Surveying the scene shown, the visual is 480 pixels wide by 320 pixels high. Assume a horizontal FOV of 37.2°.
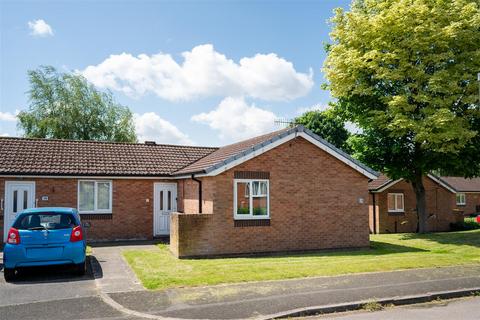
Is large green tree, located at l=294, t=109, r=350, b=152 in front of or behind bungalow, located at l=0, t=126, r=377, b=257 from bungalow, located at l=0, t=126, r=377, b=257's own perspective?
behind

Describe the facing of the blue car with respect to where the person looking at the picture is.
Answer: facing away from the viewer

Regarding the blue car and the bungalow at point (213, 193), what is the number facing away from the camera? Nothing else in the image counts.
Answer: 1

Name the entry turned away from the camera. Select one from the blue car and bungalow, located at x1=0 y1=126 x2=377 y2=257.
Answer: the blue car

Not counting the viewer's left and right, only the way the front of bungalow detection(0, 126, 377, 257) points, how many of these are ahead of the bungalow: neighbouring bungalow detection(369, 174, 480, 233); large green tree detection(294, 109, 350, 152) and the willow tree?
0

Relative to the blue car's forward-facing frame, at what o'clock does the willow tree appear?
The willow tree is roughly at 12 o'clock from the blue car.

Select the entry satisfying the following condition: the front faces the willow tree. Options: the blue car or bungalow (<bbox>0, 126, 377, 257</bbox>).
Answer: the blue car

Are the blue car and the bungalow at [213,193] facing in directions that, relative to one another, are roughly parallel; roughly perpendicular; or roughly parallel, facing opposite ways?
roughly parallel, facing opposite ways

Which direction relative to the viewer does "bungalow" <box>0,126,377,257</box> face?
toward the camera

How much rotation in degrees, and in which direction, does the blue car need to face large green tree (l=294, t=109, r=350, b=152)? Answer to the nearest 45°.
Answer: approximately 45° to its right

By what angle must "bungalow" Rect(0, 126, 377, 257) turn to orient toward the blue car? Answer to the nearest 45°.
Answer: approximately 45° to its right

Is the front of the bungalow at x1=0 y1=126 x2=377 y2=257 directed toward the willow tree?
no
